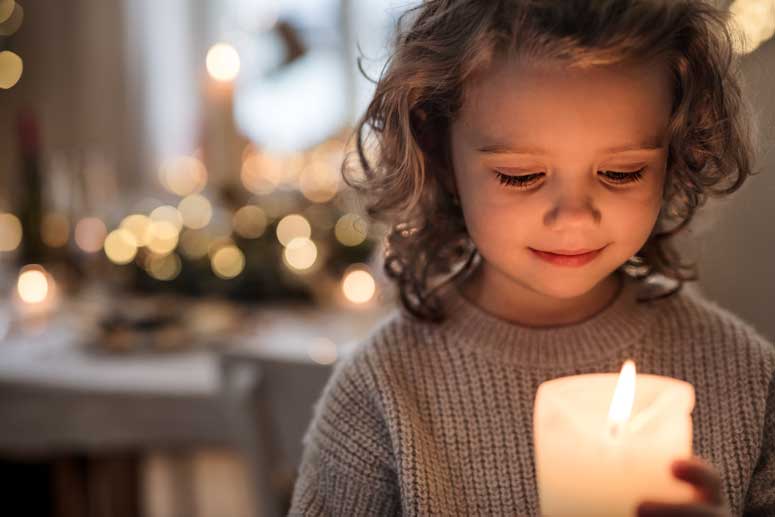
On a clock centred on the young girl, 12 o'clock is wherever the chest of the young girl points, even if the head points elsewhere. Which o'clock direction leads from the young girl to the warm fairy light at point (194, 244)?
The warm fairy light is roughly at 5 o'clock from the young girl.

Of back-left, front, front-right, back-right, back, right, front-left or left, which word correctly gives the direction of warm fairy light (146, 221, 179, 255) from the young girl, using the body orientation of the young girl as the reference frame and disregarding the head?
back-right

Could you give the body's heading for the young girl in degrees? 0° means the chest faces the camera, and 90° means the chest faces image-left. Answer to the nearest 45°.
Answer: approximately 0°

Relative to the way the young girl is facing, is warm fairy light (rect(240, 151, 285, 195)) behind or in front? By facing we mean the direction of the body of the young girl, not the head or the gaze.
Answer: behind
